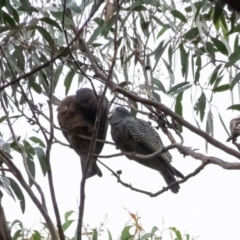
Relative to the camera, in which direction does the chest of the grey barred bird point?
to the viewer's left
